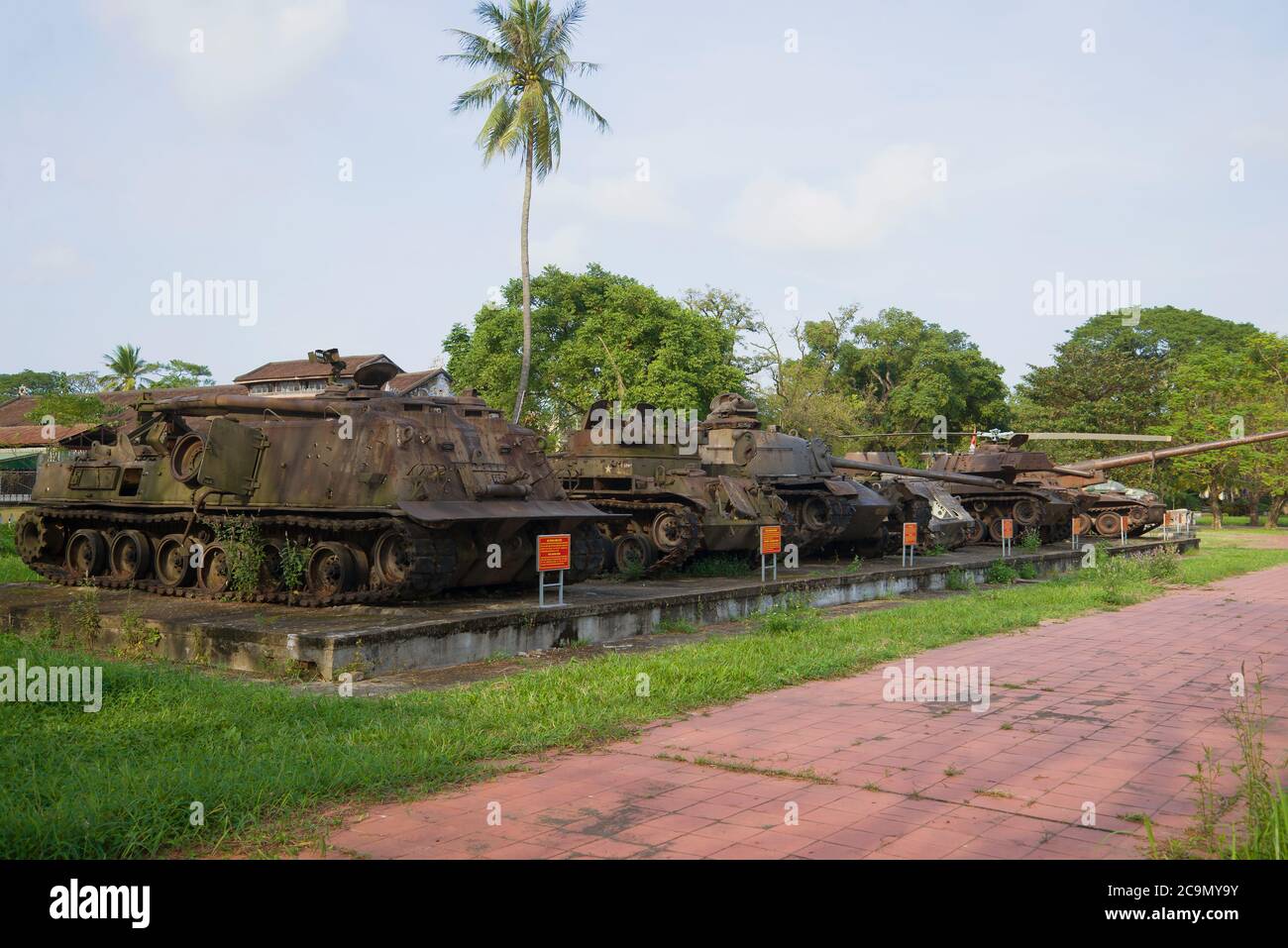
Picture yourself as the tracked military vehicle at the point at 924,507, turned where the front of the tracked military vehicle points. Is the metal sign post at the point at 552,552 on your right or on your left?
on your right

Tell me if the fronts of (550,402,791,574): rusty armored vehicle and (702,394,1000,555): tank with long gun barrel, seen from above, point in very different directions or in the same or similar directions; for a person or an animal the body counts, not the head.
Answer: same or similar directions

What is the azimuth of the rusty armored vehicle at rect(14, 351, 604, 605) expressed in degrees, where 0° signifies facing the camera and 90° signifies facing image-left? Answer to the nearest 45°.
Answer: approximately 315°

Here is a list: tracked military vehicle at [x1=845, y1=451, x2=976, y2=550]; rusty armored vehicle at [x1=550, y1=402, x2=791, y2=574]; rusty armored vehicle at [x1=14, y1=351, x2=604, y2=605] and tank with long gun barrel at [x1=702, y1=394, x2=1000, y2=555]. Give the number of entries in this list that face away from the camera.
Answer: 0

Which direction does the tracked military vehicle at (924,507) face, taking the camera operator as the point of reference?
facing the viewer and to the right of the viewer

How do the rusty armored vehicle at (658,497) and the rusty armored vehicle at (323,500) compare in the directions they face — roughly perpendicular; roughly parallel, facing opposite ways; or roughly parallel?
roughly parallel

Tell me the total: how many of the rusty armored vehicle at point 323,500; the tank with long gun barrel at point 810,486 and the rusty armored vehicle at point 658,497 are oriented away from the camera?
0

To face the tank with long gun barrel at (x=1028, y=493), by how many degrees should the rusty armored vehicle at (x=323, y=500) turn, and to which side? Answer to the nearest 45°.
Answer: approximately 90° to its left
